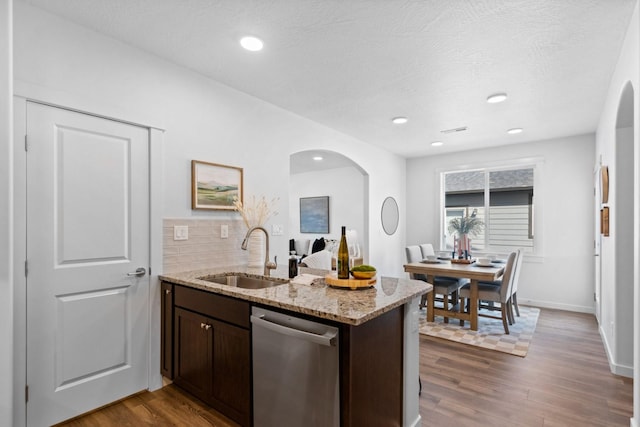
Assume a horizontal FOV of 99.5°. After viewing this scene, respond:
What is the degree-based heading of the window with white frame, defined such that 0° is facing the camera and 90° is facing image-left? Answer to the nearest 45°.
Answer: approximately 0°

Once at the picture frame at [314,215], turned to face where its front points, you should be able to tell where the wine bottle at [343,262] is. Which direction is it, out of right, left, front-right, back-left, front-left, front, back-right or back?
front-left

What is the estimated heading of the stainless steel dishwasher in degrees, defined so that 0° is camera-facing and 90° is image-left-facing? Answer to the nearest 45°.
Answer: approximately 45°

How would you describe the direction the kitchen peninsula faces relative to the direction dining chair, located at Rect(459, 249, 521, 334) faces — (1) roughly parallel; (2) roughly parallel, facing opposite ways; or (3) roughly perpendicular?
roughly perpendicular

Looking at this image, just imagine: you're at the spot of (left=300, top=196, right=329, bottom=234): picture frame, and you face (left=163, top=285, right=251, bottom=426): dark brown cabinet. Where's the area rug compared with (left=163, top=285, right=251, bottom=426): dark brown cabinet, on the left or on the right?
left

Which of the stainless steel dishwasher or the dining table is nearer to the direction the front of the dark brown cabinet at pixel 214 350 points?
the stainless steel dishwasher

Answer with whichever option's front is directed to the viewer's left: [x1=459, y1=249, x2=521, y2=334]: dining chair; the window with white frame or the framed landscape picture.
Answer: the dining chair

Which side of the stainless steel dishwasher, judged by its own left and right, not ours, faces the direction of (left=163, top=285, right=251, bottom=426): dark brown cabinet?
right

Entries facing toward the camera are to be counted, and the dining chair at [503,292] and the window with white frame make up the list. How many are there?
1

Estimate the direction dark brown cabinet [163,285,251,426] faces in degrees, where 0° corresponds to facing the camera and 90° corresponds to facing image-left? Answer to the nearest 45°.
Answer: approximately 45°

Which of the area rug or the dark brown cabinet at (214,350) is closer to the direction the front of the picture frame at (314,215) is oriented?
the dark brown cabinet

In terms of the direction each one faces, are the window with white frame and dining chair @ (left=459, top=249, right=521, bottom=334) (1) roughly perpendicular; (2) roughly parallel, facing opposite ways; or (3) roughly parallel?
roughly perpendicular

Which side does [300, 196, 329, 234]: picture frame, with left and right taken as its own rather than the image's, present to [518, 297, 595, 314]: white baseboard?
left

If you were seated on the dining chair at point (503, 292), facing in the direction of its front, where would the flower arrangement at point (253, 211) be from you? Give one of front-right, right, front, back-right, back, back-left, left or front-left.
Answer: front-left

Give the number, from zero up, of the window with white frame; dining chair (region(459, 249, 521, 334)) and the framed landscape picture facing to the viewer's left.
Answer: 1

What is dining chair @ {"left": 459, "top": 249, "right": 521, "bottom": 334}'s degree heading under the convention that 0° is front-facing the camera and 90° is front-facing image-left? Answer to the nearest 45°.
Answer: approximately 90°

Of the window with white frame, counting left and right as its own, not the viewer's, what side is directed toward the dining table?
front

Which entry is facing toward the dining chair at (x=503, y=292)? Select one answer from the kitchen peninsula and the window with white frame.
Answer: the window with white frame

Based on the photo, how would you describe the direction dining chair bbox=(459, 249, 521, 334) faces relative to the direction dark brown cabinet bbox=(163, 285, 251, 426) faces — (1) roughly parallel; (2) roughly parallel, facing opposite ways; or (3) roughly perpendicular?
roughly perpendicular
